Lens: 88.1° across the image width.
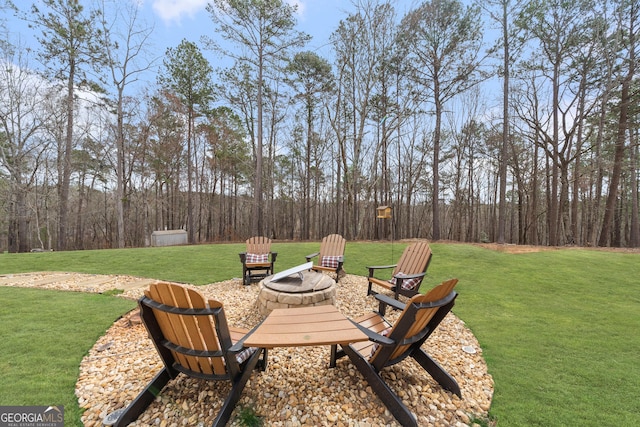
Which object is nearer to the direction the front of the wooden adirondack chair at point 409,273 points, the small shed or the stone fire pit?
the stone fire pit

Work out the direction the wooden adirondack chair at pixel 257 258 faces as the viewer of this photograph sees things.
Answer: facing the viewer

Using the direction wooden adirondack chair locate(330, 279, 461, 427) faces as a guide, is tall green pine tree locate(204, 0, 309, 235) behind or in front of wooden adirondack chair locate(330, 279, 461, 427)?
in front

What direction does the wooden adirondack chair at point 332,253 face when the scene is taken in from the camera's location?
facing the viewer and to the left of the viewer

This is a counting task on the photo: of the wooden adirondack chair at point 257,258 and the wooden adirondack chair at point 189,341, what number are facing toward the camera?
1

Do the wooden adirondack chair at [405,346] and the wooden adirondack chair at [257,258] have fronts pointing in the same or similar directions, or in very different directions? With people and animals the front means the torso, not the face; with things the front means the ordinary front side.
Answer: very different directions

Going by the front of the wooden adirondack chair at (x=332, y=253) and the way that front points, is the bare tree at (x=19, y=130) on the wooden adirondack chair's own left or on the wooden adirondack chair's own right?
on the wooden adirondack chair's own right

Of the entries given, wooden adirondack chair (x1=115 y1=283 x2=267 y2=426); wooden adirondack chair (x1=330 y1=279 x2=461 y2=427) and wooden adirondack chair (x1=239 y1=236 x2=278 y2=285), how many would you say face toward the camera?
1

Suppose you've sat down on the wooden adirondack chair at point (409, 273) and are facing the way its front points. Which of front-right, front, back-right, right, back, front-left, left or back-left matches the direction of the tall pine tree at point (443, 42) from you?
back-right

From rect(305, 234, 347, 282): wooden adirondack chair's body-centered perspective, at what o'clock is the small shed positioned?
The small shed is roughly at 3 o'clock from the wooden adirondack chair.

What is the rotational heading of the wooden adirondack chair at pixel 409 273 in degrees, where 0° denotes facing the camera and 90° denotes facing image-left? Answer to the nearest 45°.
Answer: approximately 45°

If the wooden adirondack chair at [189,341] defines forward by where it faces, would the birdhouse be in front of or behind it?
in front

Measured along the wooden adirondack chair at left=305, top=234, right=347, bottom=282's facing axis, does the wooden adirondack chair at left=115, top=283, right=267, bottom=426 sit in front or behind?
in front

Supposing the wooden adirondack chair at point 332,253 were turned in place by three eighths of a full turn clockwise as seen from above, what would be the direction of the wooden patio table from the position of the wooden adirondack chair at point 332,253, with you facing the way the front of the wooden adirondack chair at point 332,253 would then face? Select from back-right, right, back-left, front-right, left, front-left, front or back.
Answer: back

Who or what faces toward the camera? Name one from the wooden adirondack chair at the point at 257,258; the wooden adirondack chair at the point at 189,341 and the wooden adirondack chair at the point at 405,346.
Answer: the wooden adirondack chair at the point at 257,258

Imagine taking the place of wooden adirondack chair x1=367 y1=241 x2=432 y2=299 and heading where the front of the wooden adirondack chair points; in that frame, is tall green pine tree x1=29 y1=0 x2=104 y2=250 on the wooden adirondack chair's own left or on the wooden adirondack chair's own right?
on the wooden adirondack chair's own right

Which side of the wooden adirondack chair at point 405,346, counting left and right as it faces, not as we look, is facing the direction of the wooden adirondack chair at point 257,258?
front

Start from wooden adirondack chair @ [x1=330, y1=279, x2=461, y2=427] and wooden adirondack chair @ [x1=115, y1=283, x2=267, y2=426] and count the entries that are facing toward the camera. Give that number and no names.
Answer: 0

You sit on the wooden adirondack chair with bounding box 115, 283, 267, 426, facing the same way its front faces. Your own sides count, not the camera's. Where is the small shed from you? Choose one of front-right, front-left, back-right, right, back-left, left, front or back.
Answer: front-left
